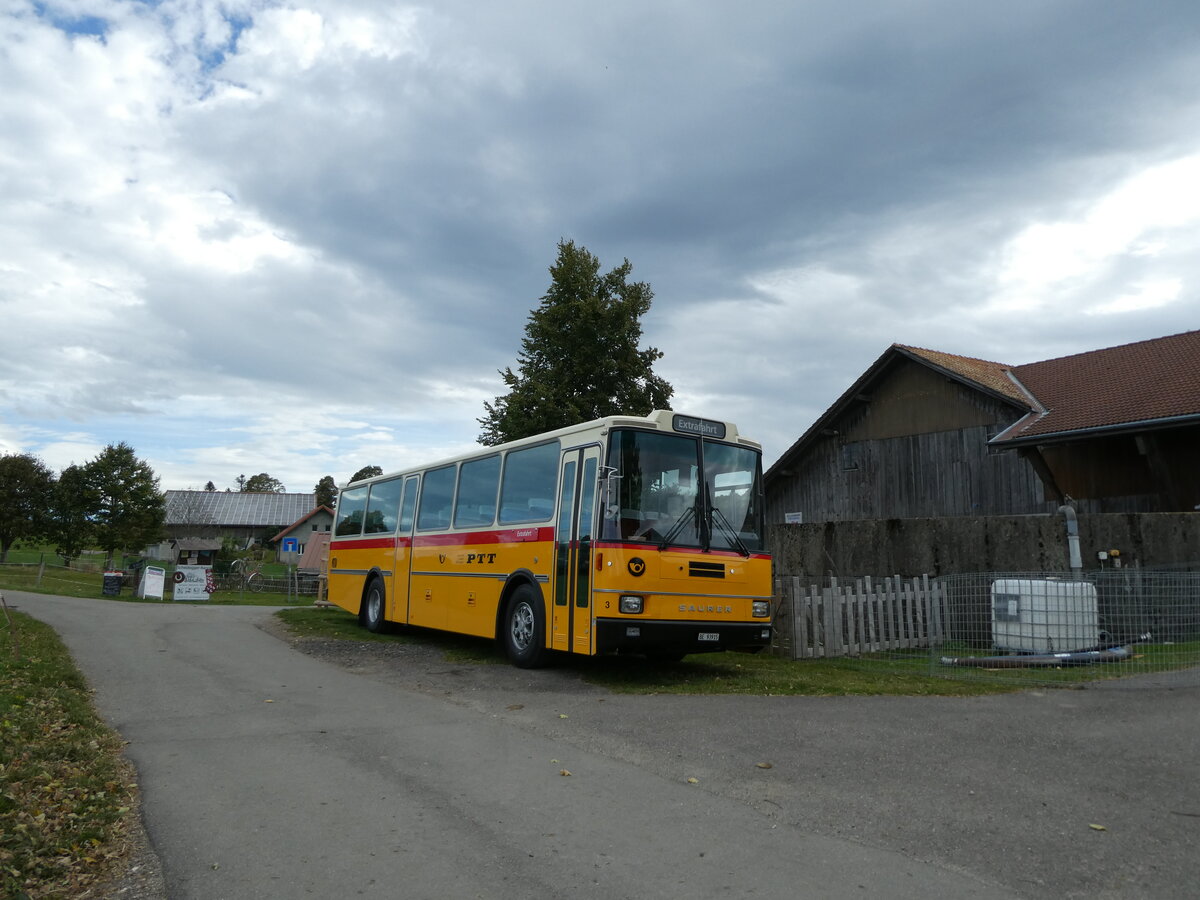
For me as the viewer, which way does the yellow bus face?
facing the viewer and to the right of the viewer

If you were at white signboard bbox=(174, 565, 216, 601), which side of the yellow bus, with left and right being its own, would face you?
back

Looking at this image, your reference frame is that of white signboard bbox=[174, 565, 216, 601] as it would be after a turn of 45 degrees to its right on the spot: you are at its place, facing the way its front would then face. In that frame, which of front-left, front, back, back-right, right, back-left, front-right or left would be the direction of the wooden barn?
left

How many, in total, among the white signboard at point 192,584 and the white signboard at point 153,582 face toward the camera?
2

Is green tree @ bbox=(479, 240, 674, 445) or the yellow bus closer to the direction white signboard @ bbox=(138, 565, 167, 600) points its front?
the yellow bus

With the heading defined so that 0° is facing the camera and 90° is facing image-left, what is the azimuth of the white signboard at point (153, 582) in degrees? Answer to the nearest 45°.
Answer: approximately 0°

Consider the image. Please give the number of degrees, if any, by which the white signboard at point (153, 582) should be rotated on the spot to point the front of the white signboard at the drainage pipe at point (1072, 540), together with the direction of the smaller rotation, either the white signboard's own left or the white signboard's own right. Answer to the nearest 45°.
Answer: approximately 45° to the white signboard's own left

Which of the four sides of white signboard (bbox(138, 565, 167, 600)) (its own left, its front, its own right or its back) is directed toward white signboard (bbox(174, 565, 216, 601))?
left

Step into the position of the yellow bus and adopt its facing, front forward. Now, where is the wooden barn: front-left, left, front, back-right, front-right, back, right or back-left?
left

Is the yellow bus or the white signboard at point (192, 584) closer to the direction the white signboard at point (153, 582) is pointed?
the yellow bus

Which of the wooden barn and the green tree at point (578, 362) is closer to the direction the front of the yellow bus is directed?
the wooden barn

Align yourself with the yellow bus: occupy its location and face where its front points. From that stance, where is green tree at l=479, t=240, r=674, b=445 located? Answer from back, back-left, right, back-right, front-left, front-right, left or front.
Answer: back-left

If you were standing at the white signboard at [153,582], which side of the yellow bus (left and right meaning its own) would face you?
back

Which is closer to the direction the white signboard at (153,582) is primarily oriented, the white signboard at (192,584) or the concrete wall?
the concrete wall

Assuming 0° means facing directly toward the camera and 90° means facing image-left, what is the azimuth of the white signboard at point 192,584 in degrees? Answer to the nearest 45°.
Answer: approximately 0°
